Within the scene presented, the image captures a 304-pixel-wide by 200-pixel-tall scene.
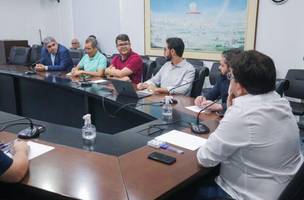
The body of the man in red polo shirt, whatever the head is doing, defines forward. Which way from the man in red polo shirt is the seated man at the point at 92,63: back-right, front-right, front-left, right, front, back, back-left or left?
right

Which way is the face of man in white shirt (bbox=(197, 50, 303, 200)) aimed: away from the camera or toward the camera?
away from the camera

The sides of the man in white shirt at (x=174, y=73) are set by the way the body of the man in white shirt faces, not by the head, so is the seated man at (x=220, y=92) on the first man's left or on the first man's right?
on the first man's left

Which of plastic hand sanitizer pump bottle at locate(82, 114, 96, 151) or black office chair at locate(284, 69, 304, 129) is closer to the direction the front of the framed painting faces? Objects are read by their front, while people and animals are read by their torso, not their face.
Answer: the plastic hand sanitizer pump bottle

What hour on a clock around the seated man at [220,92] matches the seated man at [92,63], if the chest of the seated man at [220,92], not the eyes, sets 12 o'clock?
the seated man at [92,63] is roughly at 1 o'clock from the seated man at [220,92].

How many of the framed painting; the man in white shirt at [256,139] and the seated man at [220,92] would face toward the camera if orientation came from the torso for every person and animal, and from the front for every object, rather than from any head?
1

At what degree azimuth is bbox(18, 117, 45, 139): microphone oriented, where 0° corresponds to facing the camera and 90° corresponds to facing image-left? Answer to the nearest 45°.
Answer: approximately 45°

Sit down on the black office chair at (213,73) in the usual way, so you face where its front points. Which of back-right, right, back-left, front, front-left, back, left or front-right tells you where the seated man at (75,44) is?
right

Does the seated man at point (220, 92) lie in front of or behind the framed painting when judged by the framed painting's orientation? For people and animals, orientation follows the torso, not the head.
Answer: in front

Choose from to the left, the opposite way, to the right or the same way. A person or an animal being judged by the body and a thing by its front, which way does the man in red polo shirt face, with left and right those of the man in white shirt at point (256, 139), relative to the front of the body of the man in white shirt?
to the left

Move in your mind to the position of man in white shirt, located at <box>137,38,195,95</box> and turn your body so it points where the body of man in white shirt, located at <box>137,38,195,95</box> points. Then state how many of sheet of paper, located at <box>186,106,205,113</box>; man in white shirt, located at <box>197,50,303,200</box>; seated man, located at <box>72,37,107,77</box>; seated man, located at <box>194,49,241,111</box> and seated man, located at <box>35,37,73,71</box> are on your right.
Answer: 2

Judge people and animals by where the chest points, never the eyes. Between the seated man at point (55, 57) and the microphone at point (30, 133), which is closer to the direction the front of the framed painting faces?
the microphone

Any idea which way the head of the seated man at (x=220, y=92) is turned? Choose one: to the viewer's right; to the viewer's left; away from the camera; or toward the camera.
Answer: to the viewer's left

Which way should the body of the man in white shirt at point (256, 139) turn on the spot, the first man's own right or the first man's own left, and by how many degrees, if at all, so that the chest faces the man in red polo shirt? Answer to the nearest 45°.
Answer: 0° — they already face them
